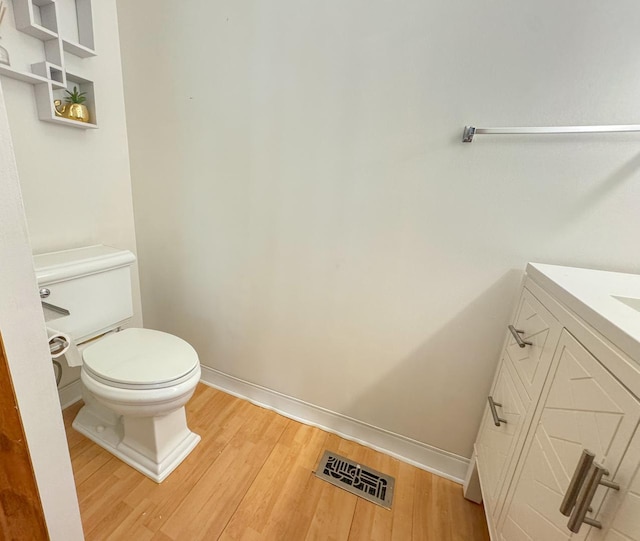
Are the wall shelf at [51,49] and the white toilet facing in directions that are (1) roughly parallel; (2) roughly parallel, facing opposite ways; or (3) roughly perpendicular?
roughly parallel

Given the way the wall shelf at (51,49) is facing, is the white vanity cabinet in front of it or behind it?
in front

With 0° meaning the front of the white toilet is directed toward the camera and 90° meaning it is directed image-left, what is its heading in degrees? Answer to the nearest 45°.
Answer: approximately 315°

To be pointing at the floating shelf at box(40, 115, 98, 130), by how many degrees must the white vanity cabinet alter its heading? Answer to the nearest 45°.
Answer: approximately 45° to its right

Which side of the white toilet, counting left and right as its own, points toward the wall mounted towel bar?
front

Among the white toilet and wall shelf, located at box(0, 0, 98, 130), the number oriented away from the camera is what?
0

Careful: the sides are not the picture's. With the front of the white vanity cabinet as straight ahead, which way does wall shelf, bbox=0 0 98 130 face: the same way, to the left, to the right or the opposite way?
the opposite way

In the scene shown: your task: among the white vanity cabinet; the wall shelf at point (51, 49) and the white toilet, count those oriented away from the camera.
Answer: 0

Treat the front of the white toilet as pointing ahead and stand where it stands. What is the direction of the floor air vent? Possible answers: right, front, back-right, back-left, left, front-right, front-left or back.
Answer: front

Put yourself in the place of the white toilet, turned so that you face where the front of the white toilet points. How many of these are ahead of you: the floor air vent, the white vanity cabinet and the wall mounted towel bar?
3

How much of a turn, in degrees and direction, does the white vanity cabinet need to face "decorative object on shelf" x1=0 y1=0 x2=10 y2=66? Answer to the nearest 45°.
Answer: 0° — it already faces it
